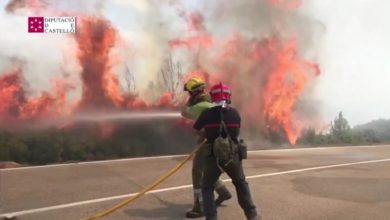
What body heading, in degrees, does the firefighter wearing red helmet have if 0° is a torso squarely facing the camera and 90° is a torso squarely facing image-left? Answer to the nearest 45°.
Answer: approximately 180°

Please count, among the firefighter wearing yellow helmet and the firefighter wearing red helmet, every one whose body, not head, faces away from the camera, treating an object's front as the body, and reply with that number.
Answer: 1

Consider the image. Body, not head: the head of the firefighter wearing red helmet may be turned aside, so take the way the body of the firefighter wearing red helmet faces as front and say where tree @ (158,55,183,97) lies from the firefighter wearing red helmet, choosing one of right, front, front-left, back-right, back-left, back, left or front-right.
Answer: front

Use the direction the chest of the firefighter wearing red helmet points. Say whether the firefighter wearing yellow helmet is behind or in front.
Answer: in front

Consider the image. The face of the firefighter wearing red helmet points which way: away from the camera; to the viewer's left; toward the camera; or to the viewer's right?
away from the camera

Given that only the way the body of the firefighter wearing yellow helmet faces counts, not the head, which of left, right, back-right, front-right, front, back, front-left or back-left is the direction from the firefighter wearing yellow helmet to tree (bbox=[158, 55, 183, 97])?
right

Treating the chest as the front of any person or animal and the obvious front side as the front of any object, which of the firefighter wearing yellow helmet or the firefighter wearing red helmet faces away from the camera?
the firefighter wearing red helmet

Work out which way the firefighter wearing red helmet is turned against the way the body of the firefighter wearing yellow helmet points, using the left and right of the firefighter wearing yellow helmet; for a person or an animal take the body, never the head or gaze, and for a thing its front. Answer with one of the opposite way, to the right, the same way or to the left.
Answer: to the right

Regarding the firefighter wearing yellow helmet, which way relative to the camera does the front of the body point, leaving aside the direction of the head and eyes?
to the viewer's left
